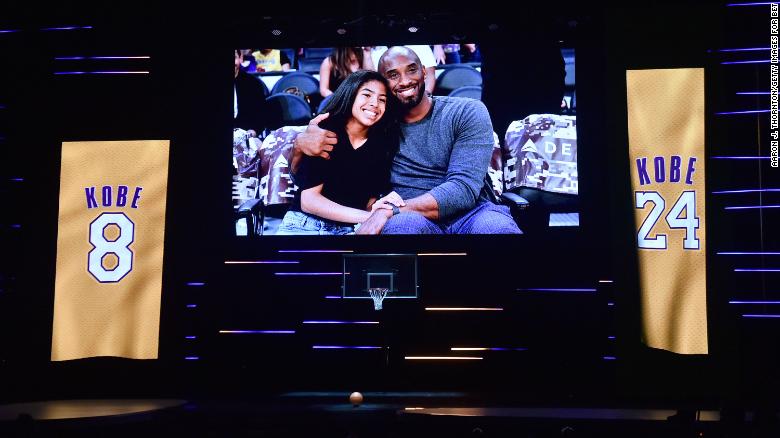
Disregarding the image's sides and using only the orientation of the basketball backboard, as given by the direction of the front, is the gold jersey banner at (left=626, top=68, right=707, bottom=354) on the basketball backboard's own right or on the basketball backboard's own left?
on the basketball backboard's own left

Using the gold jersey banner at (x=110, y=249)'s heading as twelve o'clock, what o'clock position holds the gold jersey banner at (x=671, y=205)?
the gold jersey banner at (x=671, y=205) is roughly at 10 o'clock from the gold jersey banner at (x=110, y=249).

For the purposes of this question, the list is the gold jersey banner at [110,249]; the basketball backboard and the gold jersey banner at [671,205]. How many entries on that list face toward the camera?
3

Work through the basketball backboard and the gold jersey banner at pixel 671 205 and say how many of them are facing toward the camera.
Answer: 2

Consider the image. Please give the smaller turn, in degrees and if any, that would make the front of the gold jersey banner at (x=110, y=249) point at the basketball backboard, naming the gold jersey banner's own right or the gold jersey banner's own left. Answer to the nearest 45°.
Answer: approximately 45° to the gold jersey banner's own left

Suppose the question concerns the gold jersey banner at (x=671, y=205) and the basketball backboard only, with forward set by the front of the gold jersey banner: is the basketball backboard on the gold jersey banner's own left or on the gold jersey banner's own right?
on the gold jersey banner's own right

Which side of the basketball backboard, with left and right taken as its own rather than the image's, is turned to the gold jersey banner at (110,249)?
right

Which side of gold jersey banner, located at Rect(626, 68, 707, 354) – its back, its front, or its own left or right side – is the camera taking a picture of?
front

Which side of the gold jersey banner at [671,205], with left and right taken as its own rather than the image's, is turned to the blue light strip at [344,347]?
right

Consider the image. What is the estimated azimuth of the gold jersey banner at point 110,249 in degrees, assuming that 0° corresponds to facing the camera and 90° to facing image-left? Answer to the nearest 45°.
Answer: approximately 0°

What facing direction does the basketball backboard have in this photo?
toward the camera
